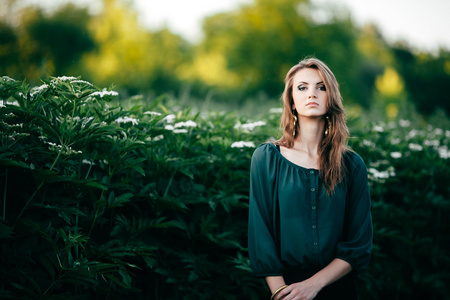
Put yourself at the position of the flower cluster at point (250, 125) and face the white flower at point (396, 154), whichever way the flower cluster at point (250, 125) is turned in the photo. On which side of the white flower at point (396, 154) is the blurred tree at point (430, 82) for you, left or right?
left

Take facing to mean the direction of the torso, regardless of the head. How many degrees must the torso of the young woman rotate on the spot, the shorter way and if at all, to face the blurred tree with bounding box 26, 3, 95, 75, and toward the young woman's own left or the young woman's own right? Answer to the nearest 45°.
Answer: approximately 135° to the young woman's own right

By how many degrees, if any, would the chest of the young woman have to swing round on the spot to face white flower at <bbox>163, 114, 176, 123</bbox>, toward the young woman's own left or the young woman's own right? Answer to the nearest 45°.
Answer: approximately 135° to the young woman's own right

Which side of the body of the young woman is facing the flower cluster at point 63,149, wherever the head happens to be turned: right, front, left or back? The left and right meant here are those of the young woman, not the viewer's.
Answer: right

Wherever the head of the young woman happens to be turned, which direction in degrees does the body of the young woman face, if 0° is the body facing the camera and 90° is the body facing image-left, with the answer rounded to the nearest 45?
approximately 0°

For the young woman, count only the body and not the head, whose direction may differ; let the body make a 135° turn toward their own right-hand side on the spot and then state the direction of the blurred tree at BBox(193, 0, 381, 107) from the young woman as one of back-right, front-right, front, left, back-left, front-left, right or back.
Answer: front-right

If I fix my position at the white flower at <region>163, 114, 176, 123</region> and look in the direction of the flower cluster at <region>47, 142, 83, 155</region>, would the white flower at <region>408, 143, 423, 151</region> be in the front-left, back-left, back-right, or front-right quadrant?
back-left

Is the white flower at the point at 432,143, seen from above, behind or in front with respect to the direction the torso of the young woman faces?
behind

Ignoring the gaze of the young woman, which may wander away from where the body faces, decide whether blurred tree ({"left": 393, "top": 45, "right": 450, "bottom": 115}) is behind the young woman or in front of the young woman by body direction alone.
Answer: behind
